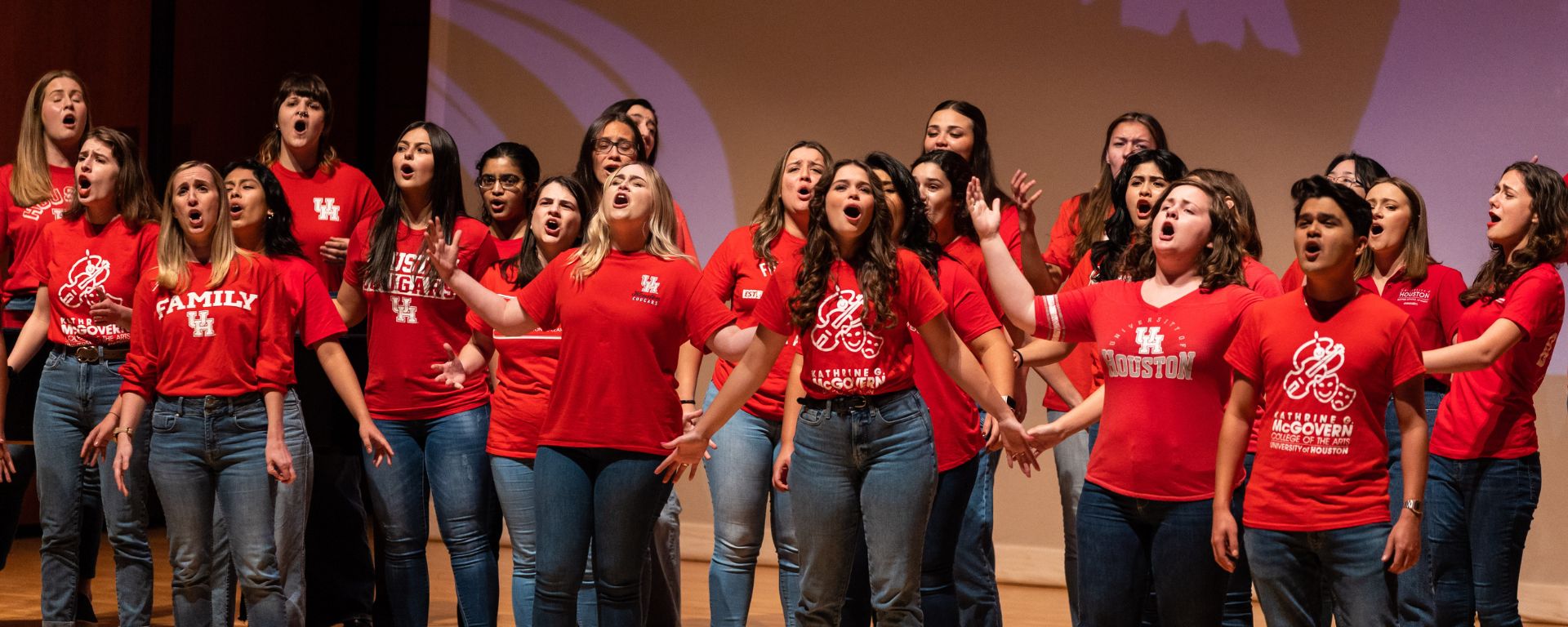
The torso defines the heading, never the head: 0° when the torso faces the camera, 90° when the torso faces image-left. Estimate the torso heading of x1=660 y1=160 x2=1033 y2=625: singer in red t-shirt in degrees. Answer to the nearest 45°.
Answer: approximately 0°

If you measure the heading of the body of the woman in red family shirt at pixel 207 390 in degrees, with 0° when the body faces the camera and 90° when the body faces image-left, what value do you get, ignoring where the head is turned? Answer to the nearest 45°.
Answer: approximately 0°

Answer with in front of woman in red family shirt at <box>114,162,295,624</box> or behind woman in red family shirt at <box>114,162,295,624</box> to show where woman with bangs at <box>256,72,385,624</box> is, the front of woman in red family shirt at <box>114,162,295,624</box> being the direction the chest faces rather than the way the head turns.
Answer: behind

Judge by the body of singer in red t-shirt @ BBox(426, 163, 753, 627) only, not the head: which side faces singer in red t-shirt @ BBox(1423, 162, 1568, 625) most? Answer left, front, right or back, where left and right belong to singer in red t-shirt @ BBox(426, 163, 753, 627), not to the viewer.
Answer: left

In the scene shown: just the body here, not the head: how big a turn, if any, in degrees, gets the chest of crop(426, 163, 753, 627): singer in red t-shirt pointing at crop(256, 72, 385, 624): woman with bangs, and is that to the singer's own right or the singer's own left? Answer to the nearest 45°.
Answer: approximately 135° to the singer's own right
